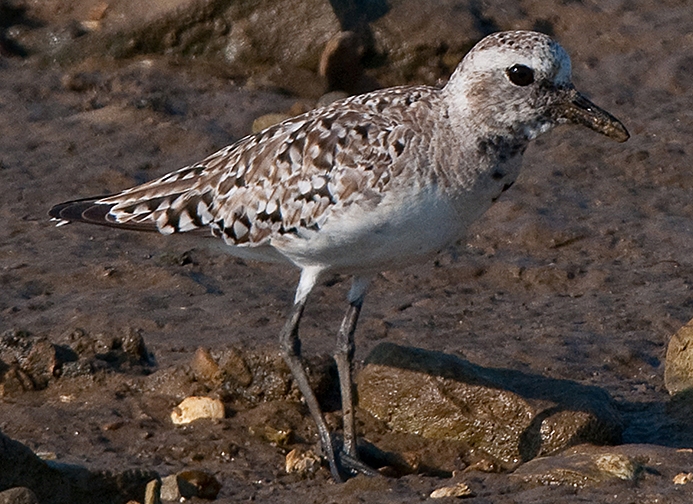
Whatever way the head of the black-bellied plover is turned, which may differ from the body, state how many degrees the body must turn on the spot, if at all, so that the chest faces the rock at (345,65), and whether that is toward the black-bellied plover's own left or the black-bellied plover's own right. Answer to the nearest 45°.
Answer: approximately 90° to the black-bellied plover's own left

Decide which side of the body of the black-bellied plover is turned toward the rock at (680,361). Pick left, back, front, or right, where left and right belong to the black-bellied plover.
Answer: front

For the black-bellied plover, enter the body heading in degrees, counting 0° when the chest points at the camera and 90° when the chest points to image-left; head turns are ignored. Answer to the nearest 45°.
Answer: approximately 270°

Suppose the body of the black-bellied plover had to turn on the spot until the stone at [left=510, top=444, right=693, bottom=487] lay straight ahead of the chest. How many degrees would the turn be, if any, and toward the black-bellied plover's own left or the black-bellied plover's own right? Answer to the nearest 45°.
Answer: approximately 45° to the black-bellied plover's own right

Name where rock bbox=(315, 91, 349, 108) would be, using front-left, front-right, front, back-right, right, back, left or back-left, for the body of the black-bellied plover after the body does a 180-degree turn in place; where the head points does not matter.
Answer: right

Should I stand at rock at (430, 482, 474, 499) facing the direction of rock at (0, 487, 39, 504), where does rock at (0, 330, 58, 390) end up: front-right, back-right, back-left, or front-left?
front-right

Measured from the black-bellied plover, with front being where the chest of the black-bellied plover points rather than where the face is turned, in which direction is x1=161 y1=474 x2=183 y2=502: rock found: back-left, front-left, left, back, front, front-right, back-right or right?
back-right

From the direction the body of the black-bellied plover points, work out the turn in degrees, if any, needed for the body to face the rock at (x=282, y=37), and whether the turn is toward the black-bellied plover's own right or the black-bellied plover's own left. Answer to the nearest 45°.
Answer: approximately 90° to the black-bellied plover's own left

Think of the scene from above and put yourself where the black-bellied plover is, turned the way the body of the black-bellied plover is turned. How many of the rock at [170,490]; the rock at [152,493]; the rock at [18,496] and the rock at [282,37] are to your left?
1

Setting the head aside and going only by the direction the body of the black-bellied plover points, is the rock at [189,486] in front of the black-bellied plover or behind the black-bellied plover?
behind

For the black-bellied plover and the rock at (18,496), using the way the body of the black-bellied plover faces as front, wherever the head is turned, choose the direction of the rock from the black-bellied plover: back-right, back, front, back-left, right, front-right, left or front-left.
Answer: back-right

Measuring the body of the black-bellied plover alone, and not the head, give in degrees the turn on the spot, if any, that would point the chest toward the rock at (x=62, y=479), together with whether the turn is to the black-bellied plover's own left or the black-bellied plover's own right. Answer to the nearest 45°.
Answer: approximately 135° to the black-bellied plover's own right

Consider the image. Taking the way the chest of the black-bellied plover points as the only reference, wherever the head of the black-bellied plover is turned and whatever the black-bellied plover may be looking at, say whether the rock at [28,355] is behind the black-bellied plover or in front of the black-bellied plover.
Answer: behind
